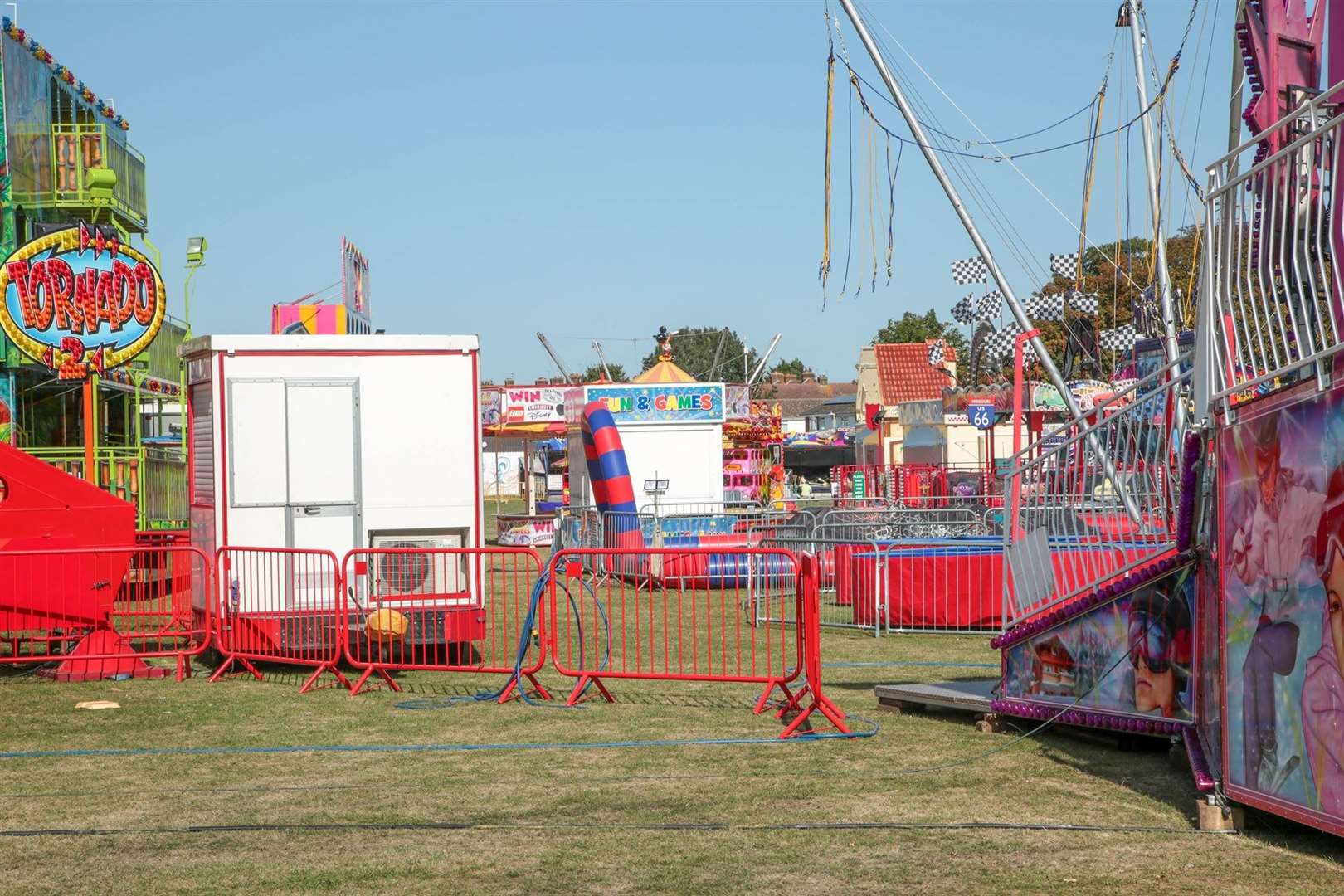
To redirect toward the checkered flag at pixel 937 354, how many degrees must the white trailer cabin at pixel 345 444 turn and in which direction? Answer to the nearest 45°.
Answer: approximately 135° to its left

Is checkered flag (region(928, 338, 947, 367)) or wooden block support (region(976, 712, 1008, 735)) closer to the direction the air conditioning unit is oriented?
the wooden block support

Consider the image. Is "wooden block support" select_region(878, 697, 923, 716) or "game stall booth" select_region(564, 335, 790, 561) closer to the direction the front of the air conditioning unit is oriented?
the wooden block support

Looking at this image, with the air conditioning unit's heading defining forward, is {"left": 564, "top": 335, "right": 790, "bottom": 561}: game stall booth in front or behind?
behind

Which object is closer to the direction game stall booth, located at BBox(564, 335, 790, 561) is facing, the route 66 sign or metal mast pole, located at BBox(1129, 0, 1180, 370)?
the metal mast pole

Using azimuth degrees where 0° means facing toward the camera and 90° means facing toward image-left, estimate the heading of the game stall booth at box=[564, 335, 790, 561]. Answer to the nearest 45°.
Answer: approximately 0°

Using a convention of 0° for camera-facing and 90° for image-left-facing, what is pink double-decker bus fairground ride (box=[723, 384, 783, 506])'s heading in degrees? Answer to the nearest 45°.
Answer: approximately 0°

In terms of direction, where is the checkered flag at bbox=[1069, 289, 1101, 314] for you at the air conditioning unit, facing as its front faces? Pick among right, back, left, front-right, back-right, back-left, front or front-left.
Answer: back-left

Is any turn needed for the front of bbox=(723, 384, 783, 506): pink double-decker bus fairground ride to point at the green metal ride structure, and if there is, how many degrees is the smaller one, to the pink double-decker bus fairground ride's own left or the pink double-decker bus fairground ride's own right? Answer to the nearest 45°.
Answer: approximately 45° to the pink double-decker bus fairground ride's own right

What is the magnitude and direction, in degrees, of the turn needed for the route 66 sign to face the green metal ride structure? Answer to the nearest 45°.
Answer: approximately 45° to its right

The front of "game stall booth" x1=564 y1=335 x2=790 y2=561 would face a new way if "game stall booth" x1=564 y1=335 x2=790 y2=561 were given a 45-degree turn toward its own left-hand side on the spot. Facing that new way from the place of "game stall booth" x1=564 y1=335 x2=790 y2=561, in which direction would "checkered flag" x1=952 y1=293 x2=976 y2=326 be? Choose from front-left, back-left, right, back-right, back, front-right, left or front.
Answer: left
